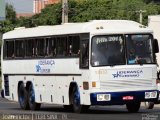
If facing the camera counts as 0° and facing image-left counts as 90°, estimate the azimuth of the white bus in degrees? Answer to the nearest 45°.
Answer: approximately 315°
